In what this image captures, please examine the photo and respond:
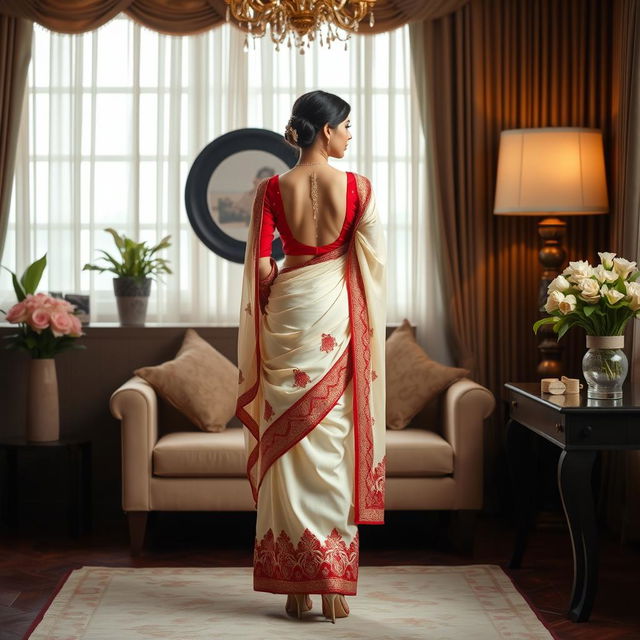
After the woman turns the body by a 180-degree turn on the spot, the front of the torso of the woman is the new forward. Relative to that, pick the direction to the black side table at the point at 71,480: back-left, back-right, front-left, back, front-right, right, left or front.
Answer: back-right

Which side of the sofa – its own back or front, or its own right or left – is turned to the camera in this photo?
front

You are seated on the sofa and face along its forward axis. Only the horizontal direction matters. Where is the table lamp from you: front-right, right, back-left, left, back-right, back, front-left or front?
left

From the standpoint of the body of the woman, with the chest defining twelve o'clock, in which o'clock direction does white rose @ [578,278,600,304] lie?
The white rose is roughly at 3 o'clock from the woman.

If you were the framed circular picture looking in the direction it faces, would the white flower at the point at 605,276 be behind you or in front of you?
in front

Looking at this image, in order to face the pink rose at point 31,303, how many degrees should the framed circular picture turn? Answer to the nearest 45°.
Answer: approximately 45° to its right

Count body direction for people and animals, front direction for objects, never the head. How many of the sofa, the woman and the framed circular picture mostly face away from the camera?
1

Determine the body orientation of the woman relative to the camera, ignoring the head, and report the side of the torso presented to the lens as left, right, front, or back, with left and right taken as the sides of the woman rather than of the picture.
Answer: back

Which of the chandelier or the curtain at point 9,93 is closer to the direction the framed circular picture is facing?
the chandelier

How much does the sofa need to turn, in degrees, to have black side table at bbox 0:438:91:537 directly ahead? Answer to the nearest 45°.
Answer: approximately 135° to its right

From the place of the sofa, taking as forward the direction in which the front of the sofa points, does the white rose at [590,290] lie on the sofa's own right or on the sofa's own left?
on the sofa's own left

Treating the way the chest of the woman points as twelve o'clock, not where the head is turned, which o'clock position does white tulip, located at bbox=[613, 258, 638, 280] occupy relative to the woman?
The white tulip is roughly at 3 o'clock from the woman.

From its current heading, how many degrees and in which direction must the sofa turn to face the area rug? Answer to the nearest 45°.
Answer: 0° — it already faces it

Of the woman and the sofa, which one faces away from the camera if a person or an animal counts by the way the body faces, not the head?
the woman

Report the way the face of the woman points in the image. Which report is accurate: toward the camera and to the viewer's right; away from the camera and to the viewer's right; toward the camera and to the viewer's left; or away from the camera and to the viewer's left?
away from the camera and to the viewer's right

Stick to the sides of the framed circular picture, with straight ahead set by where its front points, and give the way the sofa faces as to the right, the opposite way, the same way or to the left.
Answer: the same way

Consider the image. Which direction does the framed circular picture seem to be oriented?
toward the camera

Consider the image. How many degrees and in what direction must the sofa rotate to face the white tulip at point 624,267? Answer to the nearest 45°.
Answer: approximately 45° to its left

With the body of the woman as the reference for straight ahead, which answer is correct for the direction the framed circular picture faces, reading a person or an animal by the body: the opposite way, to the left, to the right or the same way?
the opposite way
